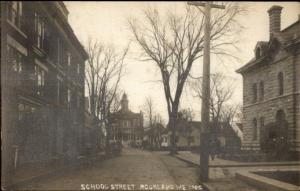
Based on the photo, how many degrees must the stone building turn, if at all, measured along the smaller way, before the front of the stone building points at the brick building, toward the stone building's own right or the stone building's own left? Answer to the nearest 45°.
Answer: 0° — it already faces it

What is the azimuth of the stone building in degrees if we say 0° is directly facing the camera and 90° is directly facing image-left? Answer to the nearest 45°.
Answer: approximately 45°
